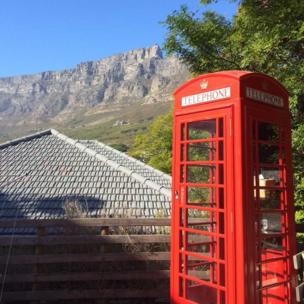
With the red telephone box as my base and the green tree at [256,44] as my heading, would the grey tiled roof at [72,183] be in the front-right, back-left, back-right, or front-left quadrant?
front-left

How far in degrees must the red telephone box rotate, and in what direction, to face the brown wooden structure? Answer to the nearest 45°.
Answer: approximately 90° to its right

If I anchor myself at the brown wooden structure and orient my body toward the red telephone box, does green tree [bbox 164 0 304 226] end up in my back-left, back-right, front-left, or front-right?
front-left

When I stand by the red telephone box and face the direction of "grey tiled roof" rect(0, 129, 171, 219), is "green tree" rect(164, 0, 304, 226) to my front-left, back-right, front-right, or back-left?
front-right

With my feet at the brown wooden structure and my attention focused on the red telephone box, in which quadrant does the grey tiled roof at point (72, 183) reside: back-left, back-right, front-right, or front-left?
back-left

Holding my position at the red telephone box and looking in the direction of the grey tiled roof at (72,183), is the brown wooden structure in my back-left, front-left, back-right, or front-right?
front-left

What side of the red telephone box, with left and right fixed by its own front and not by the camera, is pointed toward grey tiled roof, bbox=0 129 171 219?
right

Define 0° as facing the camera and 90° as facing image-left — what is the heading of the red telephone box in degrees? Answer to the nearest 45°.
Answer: approximately 45°
